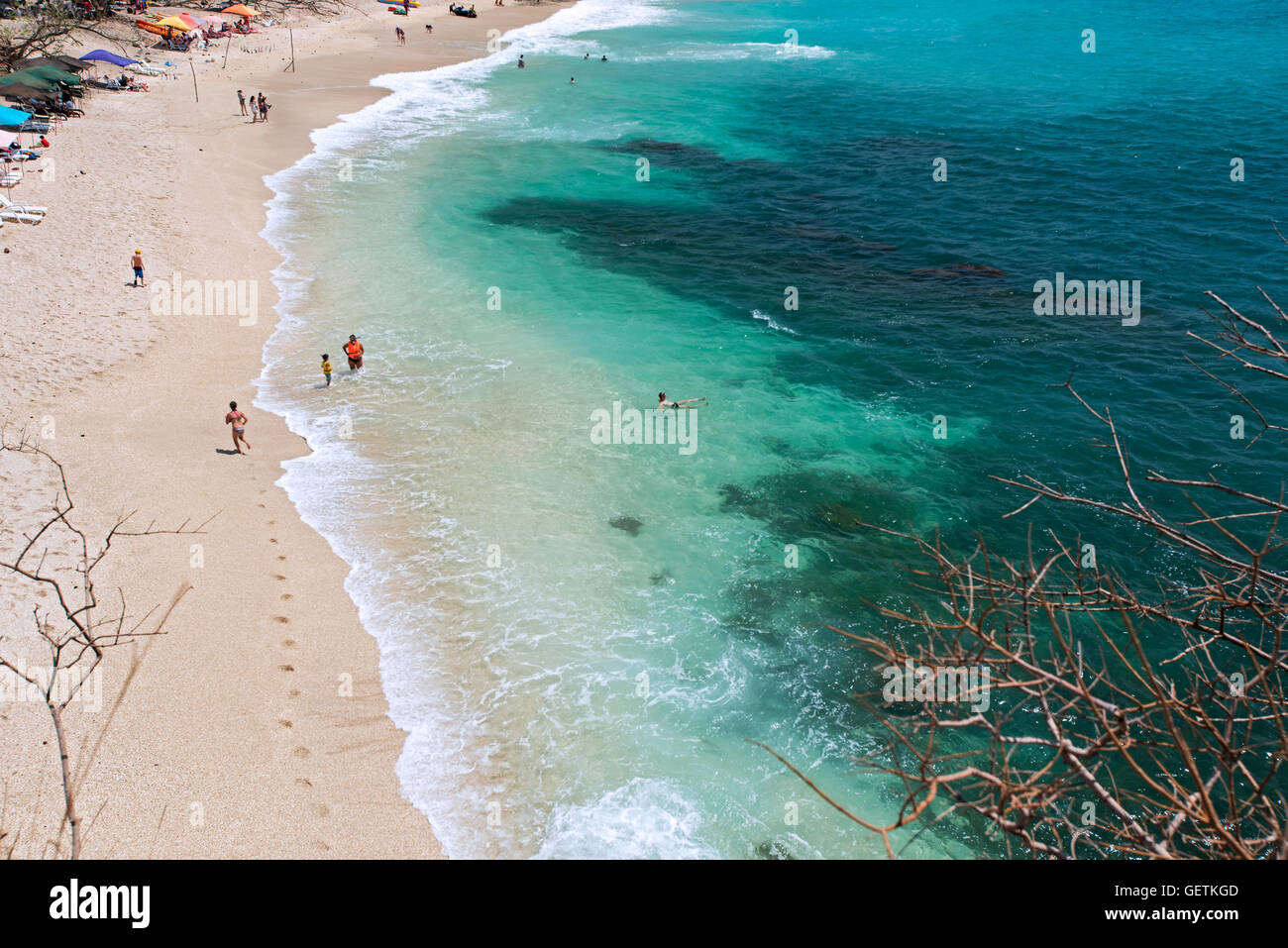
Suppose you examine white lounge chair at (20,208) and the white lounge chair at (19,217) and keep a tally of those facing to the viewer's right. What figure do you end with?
2

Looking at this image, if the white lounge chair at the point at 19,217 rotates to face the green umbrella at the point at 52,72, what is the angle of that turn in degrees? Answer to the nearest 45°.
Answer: approximately 90° to its left

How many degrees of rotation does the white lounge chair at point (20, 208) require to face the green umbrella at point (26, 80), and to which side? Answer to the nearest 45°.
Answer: approximately 90° to its left

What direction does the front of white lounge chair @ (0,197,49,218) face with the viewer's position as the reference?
facing to the right of the viewer

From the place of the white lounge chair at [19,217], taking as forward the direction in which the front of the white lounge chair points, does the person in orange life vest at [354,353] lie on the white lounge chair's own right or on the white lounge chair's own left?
on the white lounge chair's own right

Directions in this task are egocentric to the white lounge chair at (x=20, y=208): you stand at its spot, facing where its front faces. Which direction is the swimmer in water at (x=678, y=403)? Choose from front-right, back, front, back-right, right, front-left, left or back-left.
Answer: front-right

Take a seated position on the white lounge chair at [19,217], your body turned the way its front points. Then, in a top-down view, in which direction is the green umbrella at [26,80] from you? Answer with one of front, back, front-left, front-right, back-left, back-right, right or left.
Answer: left

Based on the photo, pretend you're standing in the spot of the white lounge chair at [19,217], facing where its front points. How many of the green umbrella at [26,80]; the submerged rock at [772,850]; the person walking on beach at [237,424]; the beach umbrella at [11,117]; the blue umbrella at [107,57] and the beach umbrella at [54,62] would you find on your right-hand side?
2

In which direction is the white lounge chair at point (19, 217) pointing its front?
to the viewer's right

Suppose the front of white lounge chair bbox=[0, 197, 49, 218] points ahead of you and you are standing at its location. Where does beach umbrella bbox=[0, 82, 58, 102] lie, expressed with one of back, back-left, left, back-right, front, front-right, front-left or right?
left

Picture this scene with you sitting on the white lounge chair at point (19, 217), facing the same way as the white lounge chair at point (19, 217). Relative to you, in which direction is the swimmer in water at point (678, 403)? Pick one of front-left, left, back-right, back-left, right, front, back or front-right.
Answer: front-right

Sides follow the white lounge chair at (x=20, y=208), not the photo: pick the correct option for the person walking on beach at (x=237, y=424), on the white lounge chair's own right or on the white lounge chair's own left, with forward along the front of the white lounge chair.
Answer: on the white lounge chair's own right

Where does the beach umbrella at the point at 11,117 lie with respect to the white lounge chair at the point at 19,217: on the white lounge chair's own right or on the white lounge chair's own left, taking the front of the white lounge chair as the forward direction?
on the white lounge chair's own left

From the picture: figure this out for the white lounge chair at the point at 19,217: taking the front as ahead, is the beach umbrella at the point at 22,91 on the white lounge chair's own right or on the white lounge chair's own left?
on the white lounge chair's own left
